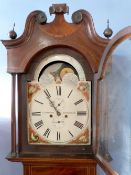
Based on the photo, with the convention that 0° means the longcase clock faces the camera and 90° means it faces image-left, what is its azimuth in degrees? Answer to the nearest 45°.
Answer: approximately 0°
